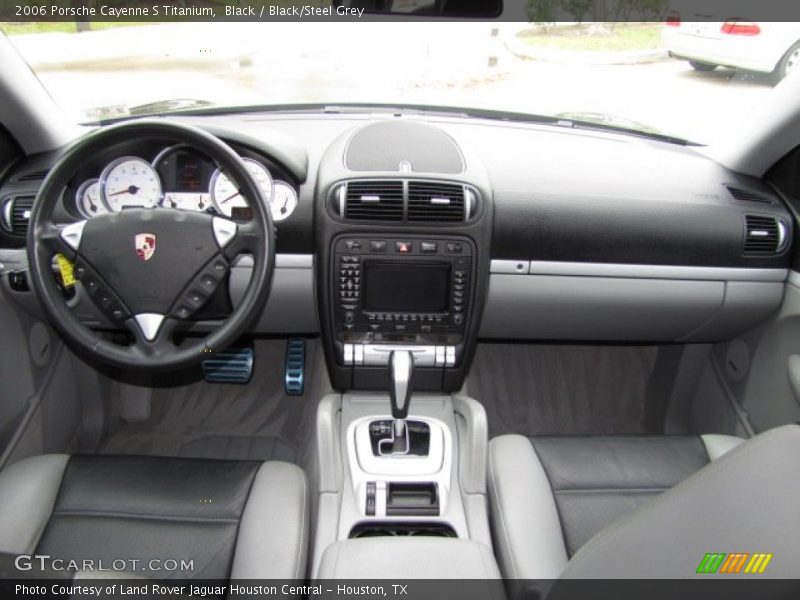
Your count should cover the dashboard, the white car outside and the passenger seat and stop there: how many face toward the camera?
1

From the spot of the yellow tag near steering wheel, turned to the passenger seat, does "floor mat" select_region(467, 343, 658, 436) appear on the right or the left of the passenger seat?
left

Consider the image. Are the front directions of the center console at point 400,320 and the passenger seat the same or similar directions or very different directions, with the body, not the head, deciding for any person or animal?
very different directions

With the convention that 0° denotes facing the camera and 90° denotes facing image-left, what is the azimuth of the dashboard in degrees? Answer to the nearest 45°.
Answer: approximately 0°

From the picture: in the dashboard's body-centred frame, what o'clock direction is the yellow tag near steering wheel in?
The yellow tag near steering wheel is roughly at 2 o'clock from the dashboard.

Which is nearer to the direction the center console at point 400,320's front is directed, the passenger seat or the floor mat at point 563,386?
the passenger seat

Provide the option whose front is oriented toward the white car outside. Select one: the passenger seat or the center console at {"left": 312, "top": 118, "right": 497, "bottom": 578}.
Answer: the passenger seat

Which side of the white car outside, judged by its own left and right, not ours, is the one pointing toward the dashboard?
back

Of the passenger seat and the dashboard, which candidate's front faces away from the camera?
the passenger seat

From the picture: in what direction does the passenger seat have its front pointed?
away from the camera

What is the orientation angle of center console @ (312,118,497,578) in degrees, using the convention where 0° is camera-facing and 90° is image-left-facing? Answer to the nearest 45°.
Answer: approximately 0°

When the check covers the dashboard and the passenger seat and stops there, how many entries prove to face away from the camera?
1

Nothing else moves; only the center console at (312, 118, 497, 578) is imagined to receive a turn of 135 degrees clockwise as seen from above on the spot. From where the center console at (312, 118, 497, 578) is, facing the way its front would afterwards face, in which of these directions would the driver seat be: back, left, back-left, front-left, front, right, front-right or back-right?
left

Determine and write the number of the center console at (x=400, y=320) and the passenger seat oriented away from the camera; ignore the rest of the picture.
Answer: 1
